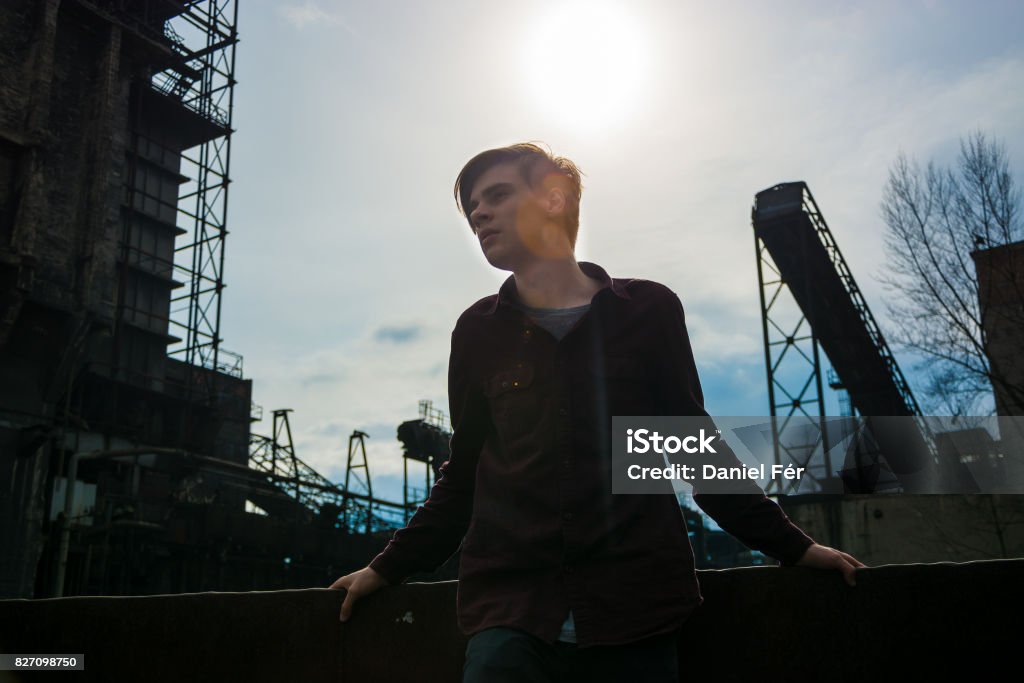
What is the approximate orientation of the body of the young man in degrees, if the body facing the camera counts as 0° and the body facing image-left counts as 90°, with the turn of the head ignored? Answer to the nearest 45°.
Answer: approximately 0°

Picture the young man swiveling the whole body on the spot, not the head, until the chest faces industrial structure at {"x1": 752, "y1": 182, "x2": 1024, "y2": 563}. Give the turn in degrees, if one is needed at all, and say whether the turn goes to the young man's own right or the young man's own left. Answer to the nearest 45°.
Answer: approximately 180°

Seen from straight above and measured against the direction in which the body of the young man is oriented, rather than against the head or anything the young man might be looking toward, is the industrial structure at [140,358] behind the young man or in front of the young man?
behind
